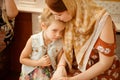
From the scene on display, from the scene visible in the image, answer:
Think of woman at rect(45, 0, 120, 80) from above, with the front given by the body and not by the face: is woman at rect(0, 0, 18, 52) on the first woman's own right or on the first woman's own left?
on the first woman's own right

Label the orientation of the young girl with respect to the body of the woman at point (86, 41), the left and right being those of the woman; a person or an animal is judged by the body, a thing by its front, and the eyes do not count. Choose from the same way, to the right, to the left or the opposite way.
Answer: to the left

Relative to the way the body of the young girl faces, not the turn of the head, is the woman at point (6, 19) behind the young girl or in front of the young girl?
behind

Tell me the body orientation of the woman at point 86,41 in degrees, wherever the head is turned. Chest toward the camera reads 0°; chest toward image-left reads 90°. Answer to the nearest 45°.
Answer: approximately 45°
